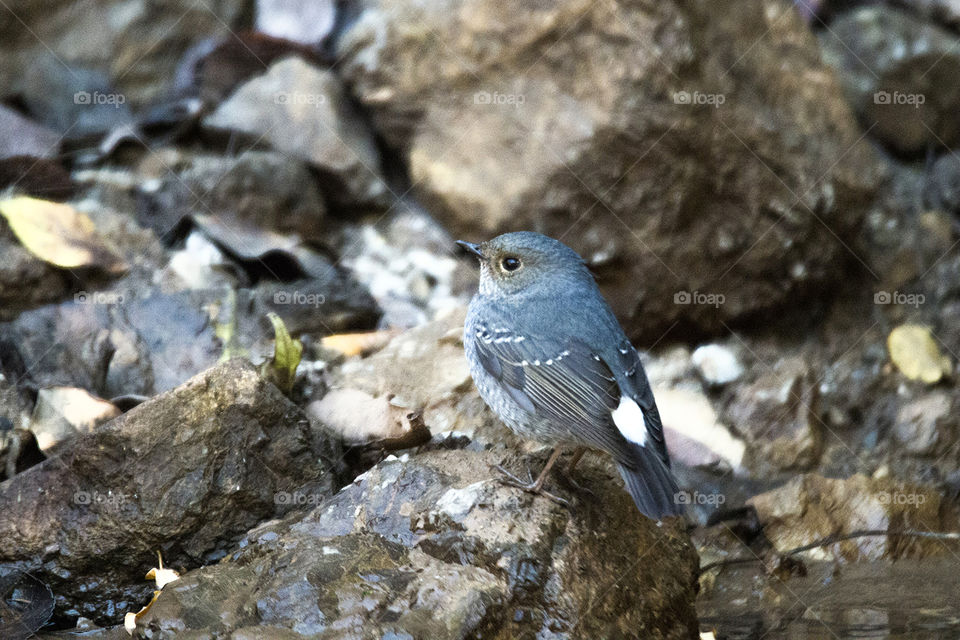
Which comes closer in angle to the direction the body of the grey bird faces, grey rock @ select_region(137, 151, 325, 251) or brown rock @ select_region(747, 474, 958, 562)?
the grey rock

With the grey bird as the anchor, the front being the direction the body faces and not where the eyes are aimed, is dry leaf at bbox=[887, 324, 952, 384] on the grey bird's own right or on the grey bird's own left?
on the grey bird's own right

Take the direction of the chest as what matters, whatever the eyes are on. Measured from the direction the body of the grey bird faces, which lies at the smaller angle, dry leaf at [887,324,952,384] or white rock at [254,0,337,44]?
the white rock

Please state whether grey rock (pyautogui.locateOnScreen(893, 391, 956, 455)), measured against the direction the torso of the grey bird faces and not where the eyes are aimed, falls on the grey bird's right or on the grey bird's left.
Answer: on the grey bird's right

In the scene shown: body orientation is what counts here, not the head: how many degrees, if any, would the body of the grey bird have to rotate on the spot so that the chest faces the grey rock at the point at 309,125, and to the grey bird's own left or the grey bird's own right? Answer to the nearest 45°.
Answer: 0° — it already faces it

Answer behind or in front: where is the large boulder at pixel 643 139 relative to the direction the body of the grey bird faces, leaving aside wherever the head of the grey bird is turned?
in front

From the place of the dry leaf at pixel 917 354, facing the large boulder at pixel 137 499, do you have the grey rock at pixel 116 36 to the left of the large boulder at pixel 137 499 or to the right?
right

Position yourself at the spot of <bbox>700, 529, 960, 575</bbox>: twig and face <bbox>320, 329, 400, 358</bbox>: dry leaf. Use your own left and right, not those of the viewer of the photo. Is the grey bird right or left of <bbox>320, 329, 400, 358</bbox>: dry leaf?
left

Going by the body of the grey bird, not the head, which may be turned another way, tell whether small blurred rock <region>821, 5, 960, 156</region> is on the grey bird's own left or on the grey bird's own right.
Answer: on the grey bird's own right

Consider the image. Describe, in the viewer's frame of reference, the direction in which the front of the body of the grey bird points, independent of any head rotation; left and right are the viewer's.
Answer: facing away from the viewer and to the left of the viewer
